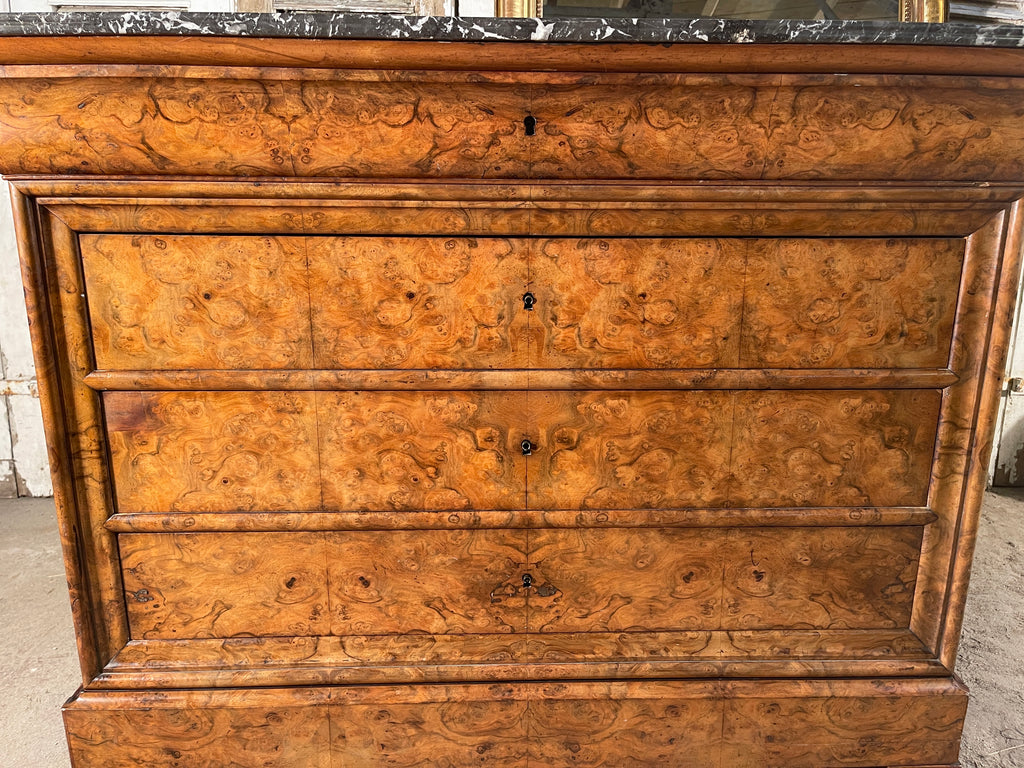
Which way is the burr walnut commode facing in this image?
toward the camera
